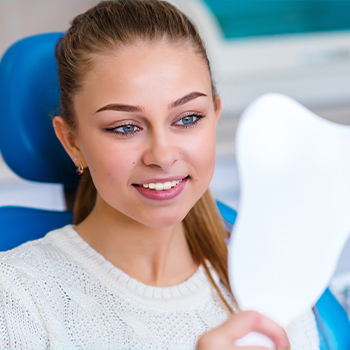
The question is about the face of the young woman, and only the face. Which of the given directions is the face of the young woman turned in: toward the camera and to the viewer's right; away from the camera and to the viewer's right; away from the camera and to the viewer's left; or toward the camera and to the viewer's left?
toward the camera and to the viewer's right

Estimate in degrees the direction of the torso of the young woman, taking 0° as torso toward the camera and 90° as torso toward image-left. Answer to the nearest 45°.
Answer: approximately 315°
